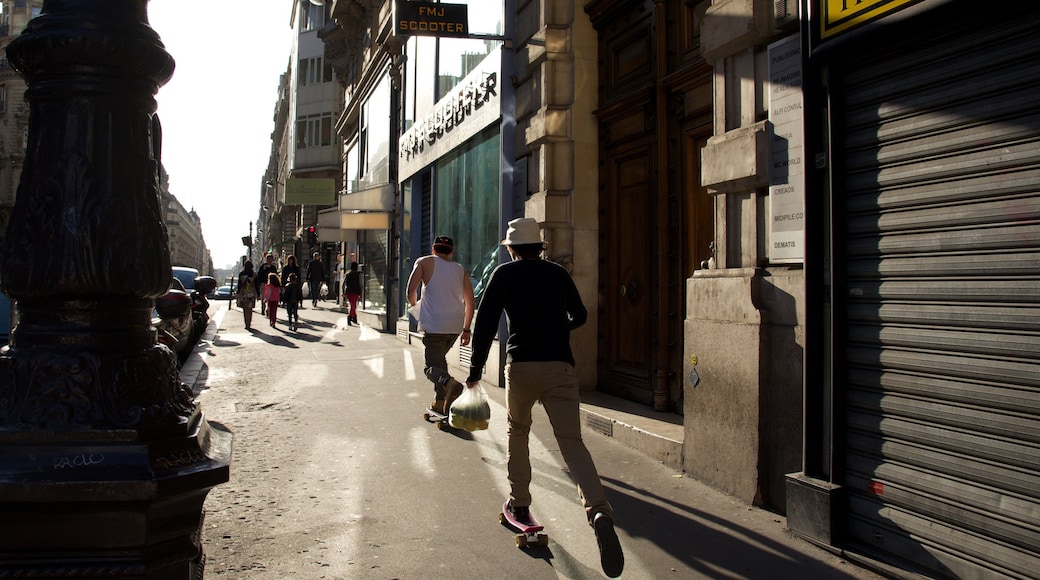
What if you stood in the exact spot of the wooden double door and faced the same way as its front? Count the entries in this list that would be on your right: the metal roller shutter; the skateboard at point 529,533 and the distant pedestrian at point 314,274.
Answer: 1

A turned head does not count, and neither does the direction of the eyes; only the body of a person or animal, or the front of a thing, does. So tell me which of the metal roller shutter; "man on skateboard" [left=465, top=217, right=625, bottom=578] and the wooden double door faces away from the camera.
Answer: the man on skateboard

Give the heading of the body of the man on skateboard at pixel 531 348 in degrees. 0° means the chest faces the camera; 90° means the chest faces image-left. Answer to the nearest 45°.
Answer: approximately 180°

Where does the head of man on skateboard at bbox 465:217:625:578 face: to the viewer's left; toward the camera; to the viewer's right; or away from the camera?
away from the camera

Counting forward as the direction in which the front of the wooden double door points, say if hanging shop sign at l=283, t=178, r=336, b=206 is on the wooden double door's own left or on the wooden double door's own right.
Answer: on the wooden double door's own right

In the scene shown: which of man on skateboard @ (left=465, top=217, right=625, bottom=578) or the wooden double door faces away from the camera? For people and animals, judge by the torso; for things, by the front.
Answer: the man on skateboard

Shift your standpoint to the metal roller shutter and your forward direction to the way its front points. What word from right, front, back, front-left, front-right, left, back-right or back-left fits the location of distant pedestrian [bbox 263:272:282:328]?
right

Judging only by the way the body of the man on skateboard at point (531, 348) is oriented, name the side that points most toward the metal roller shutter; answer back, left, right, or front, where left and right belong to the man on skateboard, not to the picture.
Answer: right

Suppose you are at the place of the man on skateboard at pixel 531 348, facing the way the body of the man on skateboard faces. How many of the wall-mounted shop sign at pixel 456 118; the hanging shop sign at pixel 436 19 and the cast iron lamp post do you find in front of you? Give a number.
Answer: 2

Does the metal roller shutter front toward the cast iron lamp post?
yes

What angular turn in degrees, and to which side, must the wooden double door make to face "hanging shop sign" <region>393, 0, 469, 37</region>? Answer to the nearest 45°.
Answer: approximately 90° to its right
